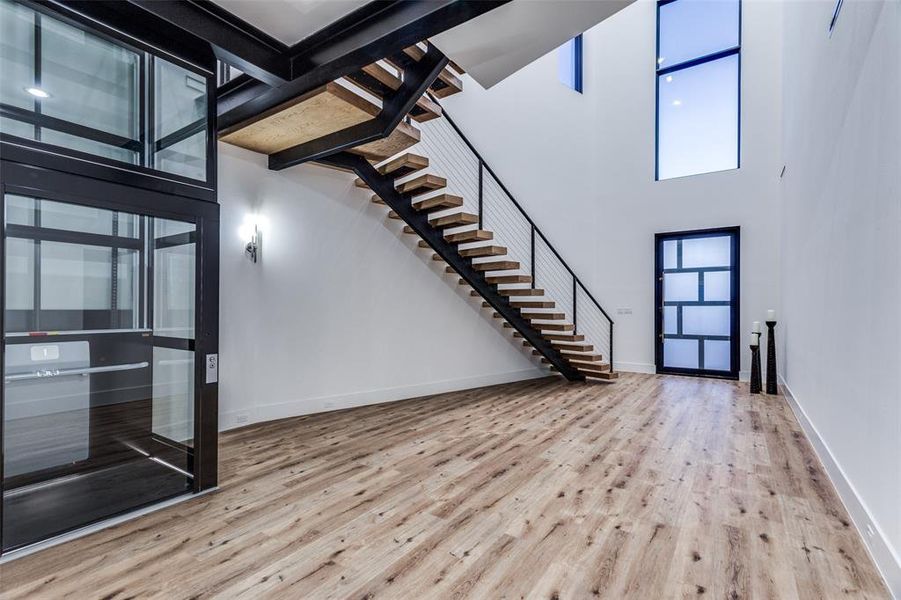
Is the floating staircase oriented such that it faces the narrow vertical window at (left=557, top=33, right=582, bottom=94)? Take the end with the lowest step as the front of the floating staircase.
yes

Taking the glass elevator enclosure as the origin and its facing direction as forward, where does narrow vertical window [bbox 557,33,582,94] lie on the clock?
The narrow vertical window is roughly at 10 o'clock from the glass elevator enclosure.

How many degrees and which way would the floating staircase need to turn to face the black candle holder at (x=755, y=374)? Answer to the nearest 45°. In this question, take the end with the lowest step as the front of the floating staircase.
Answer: approximately 45° to its right

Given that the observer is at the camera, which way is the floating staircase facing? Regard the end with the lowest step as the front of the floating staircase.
facing away from the viewer and to the right of the viewer

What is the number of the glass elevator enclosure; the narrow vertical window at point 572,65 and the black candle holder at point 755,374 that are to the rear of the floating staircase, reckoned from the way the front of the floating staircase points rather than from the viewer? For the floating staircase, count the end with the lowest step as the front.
1

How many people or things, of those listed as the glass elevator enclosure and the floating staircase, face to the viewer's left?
0

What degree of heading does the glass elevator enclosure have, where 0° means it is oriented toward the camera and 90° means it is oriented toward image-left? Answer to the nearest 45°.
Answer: approximately 315°

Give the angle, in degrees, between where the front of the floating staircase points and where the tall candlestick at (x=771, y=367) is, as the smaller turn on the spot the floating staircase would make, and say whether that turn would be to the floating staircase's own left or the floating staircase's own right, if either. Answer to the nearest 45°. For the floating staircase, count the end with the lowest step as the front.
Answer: approximately 45° to the floating staircase's own right

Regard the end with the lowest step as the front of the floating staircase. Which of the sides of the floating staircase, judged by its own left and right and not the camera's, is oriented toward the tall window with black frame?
front

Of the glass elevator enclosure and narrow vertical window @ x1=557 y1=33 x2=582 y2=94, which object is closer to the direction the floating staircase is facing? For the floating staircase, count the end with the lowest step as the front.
the narrow vertical window

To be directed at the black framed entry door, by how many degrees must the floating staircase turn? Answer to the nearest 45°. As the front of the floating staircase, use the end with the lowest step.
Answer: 0° — it already faces it

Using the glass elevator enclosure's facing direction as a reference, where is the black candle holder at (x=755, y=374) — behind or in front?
in front

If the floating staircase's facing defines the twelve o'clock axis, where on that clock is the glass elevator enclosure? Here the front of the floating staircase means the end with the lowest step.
The glass elevator enclosure is roughly at 6 o'clock from the floating staircase.

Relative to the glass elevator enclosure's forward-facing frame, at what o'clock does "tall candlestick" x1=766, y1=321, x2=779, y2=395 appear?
The tall candlestick is roughly at 11 o'clock from the glass elevator enclosure.

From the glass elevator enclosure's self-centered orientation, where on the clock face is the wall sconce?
The wall sconce is roughly at 9 o'clock from the glass elevator enclosure.
